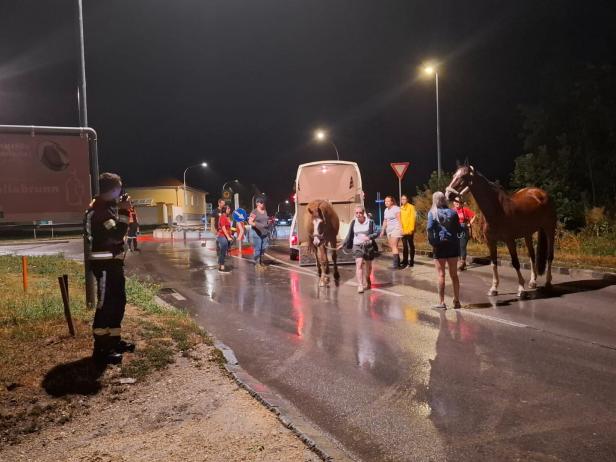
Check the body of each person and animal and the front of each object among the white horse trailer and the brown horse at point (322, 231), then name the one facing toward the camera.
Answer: the brown horse

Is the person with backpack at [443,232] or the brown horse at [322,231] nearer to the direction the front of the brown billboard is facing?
the person with backpack

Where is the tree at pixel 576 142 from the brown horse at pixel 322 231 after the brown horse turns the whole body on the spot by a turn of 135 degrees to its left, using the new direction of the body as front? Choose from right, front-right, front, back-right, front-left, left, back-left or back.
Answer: front

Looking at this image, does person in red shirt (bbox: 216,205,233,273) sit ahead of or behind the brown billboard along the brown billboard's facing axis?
behind

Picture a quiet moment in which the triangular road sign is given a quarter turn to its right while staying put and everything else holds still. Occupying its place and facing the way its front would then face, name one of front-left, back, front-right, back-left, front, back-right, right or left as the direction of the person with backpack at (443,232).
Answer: left

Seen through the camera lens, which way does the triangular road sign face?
facing the viewer

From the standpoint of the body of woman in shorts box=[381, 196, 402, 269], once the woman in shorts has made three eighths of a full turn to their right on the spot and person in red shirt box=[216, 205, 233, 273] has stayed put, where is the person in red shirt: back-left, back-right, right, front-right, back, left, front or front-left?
left

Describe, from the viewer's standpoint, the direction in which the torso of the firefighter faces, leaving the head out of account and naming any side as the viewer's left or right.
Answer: facing to the right of the viewer

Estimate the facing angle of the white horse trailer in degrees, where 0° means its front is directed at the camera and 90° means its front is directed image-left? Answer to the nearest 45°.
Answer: approximately 180°

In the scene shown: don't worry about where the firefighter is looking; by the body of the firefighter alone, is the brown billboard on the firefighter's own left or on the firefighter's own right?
on the firefighter's own left

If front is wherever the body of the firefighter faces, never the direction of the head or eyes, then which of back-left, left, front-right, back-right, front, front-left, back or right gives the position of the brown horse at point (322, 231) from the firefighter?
front-left

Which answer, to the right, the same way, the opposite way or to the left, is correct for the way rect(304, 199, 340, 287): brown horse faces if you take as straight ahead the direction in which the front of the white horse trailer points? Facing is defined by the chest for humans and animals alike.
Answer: the opposite way

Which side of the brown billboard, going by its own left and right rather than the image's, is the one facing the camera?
front

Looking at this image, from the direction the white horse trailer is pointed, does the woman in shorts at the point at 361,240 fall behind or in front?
behind

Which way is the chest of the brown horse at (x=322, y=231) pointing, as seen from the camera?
toward the camera
